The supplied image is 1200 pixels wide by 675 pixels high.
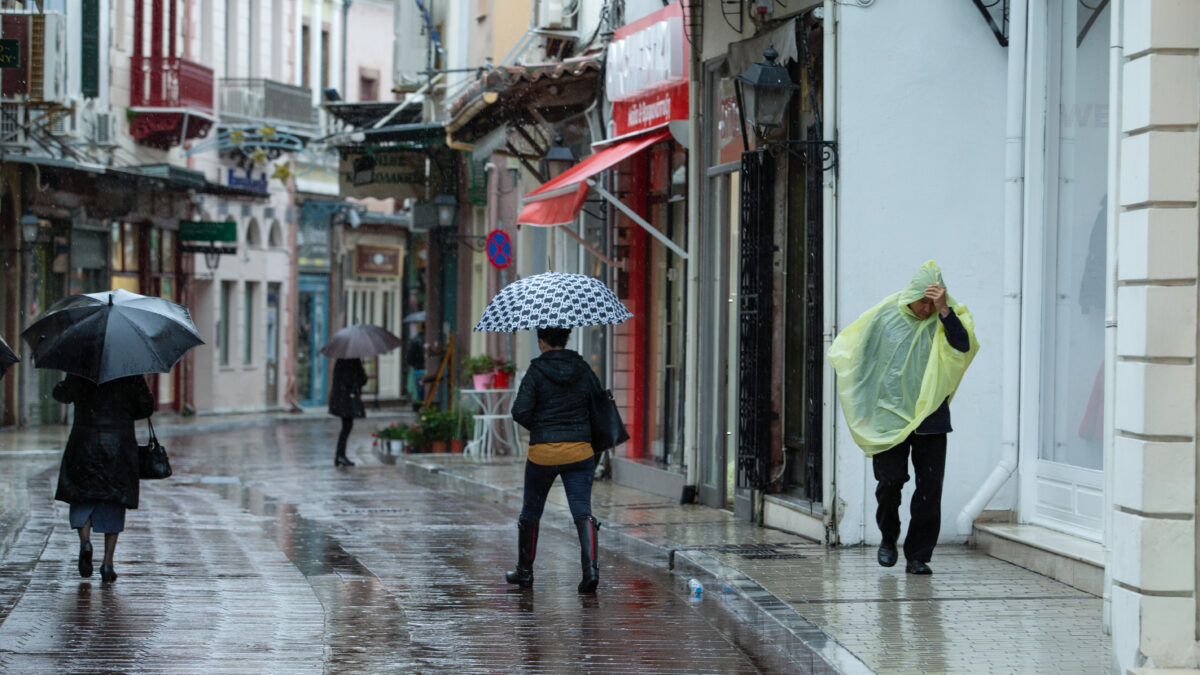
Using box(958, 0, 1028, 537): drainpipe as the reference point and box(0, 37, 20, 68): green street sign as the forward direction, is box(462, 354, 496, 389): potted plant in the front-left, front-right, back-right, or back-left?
front-right

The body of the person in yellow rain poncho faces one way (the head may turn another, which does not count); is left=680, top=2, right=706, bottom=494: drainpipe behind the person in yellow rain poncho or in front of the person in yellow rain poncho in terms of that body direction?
behind

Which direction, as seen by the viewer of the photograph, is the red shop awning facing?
facing the viewer and to the left of the viewer

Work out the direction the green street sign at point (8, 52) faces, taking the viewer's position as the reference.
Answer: facing the viewer

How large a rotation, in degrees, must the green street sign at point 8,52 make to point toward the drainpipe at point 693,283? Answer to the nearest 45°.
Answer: approximately 45° to its left

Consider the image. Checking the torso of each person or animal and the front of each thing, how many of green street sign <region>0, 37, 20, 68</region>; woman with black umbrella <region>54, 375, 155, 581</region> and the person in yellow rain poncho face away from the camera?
1

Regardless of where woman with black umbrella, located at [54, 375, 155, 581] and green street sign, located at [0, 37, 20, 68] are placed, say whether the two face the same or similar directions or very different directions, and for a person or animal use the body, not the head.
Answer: very different directions

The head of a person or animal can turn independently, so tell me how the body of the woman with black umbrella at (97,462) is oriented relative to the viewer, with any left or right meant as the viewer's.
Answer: facing away from the viewer

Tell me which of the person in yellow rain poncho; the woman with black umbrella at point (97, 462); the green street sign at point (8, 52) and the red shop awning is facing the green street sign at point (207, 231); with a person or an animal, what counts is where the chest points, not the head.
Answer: the woman with black umbrella

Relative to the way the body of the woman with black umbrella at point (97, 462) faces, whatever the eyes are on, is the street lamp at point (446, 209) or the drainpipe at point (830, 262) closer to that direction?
the street lamp

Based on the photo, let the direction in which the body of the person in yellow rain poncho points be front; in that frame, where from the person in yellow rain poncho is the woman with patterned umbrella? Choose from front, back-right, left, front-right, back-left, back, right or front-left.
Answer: right

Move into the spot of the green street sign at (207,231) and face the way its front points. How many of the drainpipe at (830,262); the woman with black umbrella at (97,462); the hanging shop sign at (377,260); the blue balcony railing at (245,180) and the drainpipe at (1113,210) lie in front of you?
3

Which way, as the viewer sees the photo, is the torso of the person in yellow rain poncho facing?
toward the camera
